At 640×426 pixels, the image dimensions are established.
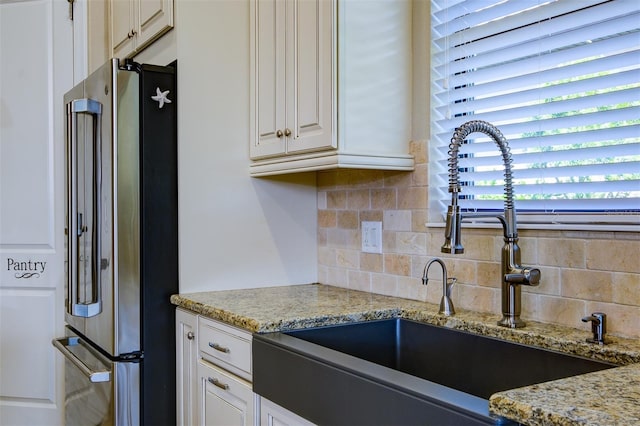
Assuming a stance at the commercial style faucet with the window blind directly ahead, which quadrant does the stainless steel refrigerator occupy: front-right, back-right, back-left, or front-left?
back-left

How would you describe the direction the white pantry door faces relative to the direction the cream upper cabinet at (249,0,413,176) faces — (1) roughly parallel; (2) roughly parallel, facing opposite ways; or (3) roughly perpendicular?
roughly perpendicular

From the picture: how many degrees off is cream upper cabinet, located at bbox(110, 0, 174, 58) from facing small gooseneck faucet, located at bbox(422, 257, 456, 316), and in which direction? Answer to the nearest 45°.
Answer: approximately 90° to its left

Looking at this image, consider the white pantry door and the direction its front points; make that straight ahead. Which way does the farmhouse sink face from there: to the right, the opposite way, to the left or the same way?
to the right

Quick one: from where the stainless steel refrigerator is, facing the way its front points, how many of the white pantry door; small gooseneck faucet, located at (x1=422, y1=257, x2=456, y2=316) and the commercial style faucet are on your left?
2

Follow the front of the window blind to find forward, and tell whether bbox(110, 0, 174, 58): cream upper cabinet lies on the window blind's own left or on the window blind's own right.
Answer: on the window blind's own right
